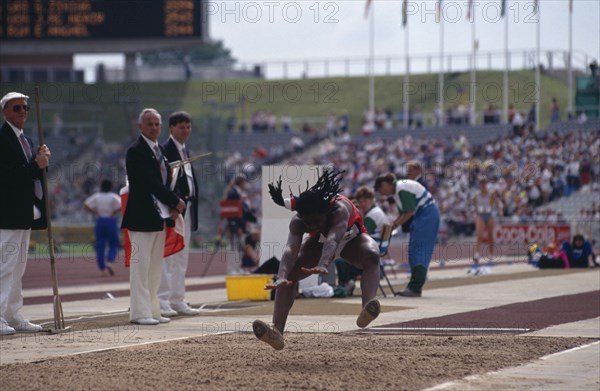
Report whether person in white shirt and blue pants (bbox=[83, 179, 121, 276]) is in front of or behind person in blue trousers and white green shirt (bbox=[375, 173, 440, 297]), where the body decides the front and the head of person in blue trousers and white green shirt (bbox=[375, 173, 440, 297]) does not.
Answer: in front

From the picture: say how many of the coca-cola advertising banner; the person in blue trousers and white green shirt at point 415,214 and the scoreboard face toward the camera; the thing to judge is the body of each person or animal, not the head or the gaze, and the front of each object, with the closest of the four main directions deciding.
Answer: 2

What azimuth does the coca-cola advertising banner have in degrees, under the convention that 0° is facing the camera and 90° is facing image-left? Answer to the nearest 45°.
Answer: approximately 0°

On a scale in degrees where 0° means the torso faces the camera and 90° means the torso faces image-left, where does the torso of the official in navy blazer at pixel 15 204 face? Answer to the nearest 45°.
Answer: approximately 315°

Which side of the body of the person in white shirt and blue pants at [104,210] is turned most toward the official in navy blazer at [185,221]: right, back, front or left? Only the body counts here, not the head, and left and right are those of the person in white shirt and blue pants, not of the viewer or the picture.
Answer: back

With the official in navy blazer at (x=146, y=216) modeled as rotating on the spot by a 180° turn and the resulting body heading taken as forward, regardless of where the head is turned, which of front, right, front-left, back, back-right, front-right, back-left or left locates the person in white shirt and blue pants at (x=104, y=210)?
front-right

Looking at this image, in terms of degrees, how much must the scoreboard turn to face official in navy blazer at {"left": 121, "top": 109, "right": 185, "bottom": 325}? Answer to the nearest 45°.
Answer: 0° — it already faces them

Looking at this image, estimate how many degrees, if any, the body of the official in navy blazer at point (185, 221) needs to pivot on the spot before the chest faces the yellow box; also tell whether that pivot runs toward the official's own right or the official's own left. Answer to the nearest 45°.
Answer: approximately 90° to the official's own left

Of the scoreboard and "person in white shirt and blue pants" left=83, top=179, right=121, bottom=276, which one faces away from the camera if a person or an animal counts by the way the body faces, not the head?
the person in white shirt and blue pants

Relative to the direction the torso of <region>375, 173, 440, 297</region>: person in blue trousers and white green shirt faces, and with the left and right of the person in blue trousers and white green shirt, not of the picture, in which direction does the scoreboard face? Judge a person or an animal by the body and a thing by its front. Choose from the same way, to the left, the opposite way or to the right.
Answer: to the left

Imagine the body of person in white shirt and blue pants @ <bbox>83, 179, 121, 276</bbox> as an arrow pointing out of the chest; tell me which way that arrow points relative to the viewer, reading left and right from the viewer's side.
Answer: facing away from the viewer

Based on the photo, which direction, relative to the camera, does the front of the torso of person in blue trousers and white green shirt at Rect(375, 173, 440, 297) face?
to the viewer's left

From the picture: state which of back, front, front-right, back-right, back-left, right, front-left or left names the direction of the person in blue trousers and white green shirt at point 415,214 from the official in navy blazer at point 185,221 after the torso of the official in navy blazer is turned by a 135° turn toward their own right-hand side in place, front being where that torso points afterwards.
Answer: back-right

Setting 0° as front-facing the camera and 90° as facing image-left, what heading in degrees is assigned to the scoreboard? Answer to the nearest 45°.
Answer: approximately 0°
